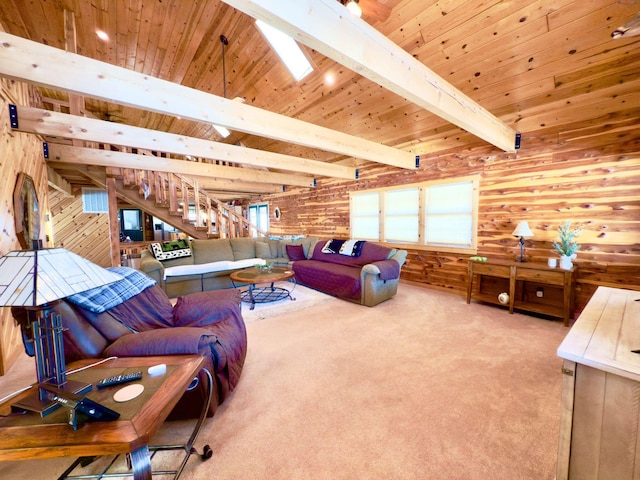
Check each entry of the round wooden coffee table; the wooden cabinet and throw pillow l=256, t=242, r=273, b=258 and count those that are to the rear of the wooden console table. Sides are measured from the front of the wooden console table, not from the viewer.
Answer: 0

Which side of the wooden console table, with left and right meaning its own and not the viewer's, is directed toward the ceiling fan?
front

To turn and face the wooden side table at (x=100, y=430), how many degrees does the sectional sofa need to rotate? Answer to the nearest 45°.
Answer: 0° — it already faces it

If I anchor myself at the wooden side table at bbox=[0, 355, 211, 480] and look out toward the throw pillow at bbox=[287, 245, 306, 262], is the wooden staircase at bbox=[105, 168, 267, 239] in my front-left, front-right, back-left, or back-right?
front-left

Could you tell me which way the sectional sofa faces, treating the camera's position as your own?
facing the viewer

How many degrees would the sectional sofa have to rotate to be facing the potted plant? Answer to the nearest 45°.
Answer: approximately 45° to its left

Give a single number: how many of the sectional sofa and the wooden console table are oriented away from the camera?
0

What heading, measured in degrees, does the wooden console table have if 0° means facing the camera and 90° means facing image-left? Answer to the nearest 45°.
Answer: approximately 45°

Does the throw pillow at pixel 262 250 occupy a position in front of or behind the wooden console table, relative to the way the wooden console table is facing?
in front
